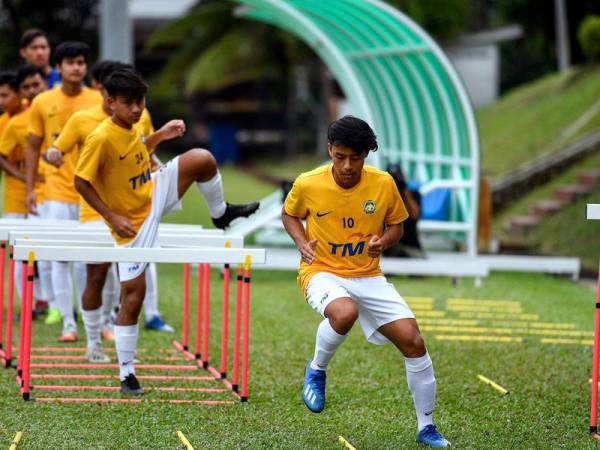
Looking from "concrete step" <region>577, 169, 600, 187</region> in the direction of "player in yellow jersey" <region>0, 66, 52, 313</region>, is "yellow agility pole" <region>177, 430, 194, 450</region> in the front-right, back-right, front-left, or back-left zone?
front-left

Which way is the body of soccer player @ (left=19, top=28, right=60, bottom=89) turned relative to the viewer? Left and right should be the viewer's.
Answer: facing the viewer and to the right of the viewer

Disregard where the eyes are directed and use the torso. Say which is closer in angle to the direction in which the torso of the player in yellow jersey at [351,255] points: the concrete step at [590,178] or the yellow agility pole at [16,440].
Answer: the yellow agility pole

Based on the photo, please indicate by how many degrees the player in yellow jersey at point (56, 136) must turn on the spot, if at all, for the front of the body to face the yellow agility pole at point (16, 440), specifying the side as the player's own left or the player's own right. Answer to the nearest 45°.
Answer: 0° — they already face it

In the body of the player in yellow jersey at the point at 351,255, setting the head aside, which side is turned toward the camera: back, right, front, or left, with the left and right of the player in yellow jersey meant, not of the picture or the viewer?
front

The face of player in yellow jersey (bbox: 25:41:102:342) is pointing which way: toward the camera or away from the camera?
toward the camera

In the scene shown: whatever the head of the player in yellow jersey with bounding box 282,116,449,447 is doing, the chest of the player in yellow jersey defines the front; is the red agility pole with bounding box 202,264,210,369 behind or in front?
behind

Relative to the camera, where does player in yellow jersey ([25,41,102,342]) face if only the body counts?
toward the camera

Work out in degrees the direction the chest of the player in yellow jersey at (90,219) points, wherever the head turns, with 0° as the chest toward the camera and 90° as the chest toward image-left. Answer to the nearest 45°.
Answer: approximately 315°

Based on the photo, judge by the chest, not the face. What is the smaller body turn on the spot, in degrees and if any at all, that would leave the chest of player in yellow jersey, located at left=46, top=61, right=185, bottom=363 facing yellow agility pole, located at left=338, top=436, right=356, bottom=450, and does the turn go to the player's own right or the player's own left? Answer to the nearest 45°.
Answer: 0° — they already face it

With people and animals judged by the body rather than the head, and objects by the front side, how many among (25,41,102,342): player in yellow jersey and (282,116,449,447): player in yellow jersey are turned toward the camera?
2

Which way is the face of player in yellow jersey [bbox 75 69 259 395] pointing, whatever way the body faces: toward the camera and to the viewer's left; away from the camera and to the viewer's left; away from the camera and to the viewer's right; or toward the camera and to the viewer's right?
toward the camera and to the viewer's right
